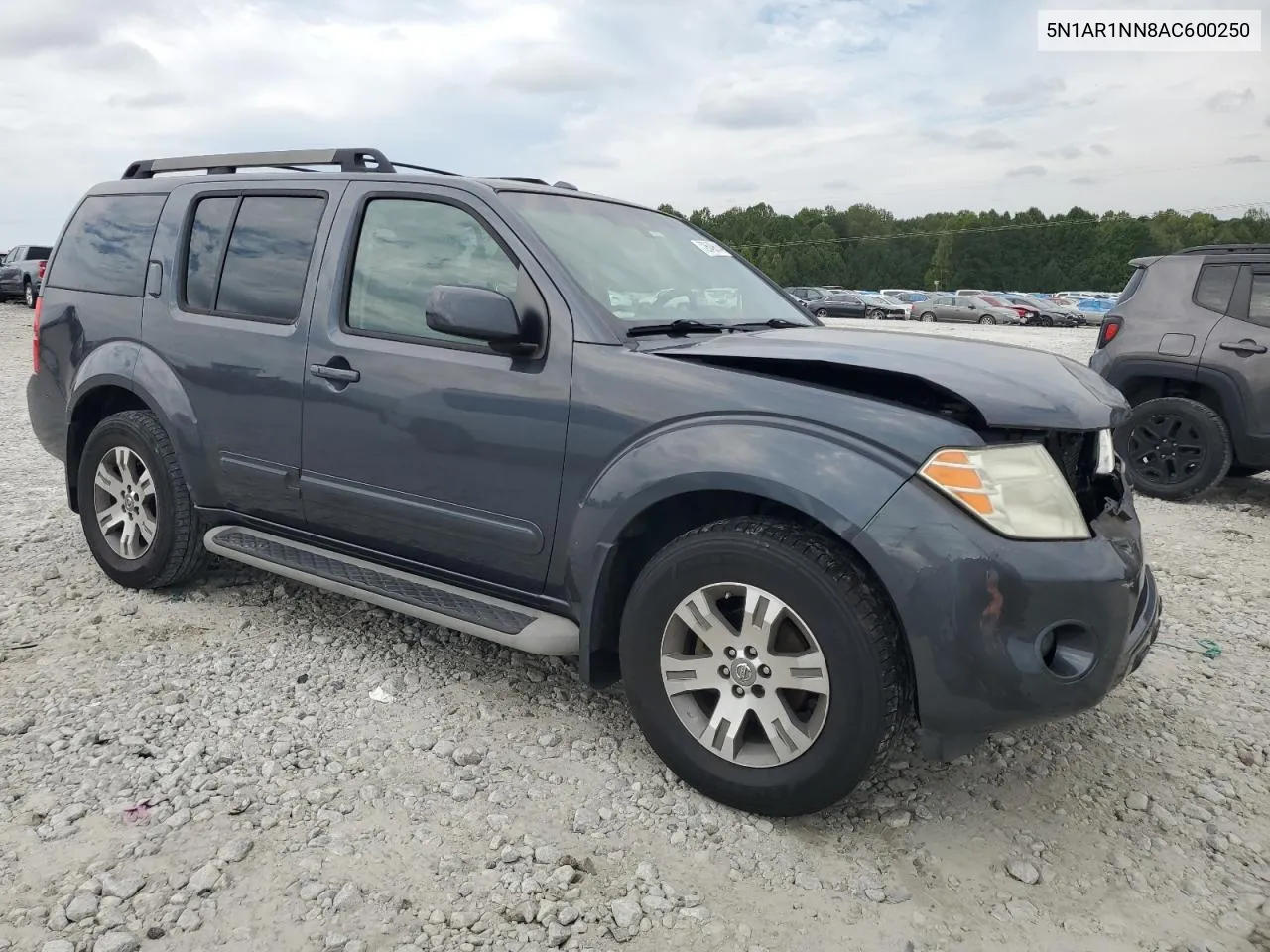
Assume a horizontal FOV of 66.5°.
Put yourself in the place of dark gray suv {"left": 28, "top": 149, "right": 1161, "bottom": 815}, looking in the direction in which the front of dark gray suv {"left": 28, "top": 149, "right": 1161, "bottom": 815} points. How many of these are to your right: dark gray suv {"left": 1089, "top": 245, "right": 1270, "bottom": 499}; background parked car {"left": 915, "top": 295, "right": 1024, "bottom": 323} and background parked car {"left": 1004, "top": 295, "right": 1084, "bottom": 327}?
0

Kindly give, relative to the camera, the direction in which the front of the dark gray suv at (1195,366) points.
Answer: facing to the right of the viewer

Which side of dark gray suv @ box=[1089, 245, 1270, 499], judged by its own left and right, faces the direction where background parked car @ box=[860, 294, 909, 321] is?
left

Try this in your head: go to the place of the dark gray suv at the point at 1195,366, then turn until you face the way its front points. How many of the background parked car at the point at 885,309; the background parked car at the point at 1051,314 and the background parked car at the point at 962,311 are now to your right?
0

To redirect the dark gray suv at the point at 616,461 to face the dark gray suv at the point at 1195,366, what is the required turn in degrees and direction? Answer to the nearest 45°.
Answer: approximately 90° to its left

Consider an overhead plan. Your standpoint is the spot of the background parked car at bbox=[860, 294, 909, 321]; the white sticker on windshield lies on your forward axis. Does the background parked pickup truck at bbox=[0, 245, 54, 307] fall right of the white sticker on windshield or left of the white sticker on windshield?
right

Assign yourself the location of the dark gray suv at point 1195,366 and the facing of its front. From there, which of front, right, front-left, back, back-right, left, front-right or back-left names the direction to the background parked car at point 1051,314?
left
